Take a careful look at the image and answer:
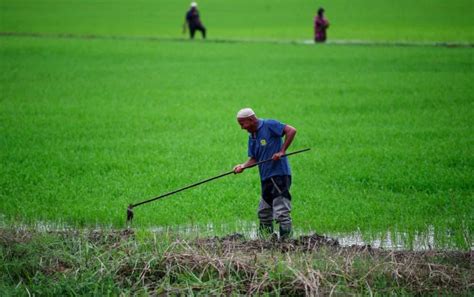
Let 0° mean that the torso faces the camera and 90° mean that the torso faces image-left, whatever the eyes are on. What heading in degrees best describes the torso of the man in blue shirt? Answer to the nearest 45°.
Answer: approximately 45°

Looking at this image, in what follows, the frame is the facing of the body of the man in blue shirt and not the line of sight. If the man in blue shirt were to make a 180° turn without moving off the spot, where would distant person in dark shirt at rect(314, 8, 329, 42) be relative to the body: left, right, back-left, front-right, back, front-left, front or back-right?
front-left
